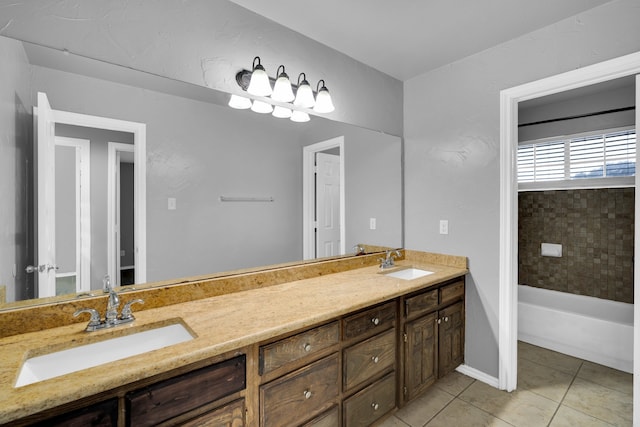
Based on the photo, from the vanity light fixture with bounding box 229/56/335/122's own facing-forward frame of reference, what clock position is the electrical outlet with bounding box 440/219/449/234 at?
The electrical outlet is roughly at 10 o'clock from the vanity light fixture.

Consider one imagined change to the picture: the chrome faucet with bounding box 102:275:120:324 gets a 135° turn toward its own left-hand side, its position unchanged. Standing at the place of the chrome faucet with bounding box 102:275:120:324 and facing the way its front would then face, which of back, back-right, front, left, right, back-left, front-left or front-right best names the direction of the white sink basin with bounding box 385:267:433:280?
front-right
